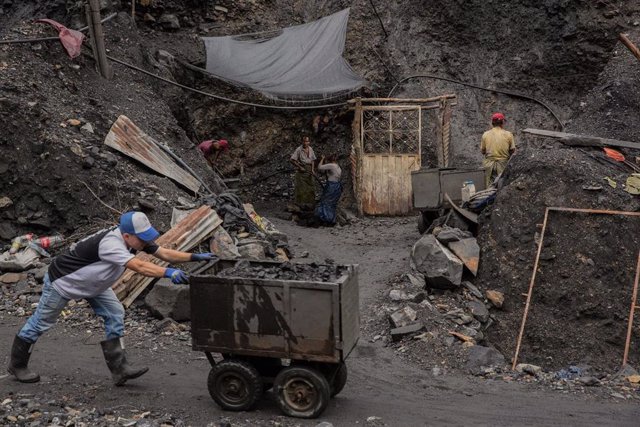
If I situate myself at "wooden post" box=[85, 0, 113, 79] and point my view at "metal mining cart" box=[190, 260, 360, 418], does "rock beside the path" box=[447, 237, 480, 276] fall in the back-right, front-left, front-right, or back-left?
front-left

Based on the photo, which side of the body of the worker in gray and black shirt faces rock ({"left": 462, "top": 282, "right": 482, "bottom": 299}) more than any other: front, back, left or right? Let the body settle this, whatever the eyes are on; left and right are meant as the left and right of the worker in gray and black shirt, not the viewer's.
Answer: front

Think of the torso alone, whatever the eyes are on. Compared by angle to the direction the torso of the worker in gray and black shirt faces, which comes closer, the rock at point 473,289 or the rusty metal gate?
the rock

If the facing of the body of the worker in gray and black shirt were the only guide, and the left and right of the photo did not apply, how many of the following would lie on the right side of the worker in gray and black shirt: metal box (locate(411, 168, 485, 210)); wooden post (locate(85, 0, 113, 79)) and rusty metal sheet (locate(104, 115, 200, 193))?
0

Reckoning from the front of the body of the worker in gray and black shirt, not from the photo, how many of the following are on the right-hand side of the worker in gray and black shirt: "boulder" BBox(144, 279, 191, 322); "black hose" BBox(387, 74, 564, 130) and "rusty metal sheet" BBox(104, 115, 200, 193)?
0

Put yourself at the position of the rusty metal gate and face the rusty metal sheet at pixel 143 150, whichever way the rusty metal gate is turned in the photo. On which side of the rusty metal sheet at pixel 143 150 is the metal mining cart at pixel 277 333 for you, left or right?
left

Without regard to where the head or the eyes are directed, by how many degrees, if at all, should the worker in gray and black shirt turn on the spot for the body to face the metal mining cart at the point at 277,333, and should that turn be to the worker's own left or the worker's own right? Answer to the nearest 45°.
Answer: approximately 45° to the worker's own right

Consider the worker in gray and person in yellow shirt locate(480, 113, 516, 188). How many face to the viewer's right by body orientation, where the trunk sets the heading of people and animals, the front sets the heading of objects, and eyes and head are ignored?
1
